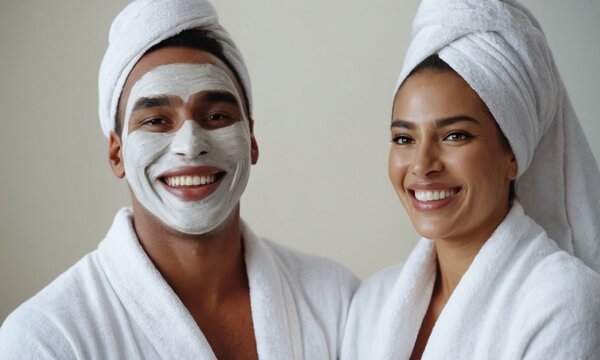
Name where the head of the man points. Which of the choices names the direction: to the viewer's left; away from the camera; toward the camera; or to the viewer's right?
toward the camera

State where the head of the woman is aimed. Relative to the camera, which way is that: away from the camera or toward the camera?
toward the camera

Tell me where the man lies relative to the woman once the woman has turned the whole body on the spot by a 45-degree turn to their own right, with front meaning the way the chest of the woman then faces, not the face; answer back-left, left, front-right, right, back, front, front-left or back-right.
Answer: front

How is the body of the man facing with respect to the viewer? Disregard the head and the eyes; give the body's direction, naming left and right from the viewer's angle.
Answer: facing the viewer
